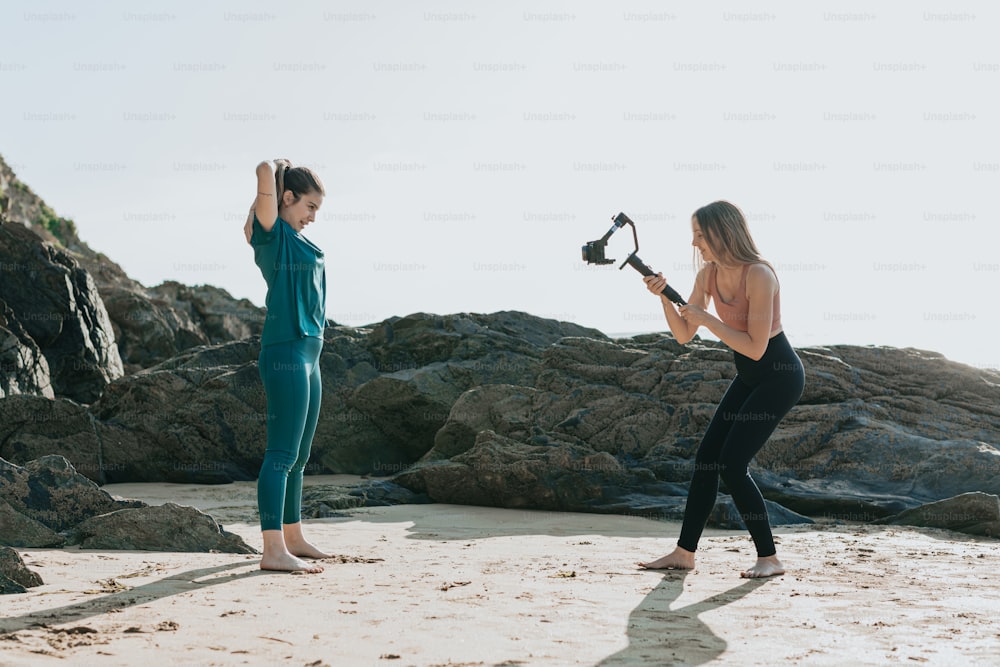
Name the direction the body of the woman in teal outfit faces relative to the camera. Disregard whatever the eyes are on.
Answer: to the viewer's right

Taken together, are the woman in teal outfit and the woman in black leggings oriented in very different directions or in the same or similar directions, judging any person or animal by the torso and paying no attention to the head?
very different directions

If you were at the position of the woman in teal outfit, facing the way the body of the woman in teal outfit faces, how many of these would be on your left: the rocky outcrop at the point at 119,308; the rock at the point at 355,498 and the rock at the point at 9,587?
2

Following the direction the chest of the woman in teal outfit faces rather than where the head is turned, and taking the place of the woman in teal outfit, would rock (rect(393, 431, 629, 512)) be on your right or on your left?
on your left

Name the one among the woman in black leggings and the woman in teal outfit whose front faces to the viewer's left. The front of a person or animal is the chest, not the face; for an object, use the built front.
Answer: the woman in black leggings

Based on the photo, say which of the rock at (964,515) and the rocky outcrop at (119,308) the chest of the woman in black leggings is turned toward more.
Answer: the rocky outcrop

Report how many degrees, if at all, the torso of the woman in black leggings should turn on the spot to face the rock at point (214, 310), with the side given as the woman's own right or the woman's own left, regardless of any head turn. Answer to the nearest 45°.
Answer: approximately 45° to the woman's own right

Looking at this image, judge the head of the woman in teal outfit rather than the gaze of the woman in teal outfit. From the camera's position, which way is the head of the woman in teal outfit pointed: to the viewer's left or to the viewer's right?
to the viewer's right

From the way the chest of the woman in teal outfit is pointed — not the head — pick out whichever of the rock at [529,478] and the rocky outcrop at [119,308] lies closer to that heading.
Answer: the rock

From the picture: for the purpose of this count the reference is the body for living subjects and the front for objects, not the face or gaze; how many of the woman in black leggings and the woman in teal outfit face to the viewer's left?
1

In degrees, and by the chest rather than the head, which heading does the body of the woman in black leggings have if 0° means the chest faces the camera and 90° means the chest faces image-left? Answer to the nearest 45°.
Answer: approximately 90°

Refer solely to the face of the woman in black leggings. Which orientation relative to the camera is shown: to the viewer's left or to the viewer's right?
to the viewer's left
